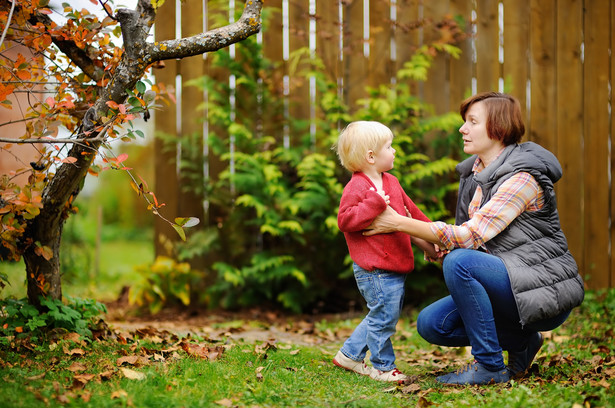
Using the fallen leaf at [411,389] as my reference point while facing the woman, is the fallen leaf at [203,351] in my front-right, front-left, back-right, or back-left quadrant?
back-left

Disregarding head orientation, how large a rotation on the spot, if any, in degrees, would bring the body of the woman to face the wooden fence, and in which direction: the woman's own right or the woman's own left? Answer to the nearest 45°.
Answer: approximately 90° to the woman's own right

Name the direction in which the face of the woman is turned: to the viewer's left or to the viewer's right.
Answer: to the viewer's left

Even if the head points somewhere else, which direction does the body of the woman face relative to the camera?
to the viewer's left

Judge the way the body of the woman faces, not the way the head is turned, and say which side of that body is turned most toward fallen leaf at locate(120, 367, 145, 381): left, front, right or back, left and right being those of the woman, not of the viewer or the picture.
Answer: front

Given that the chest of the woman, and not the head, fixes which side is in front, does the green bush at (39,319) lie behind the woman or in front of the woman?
in front

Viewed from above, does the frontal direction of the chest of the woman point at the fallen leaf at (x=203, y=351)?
yes

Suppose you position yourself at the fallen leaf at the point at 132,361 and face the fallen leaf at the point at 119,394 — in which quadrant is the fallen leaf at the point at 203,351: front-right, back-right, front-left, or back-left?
back-left

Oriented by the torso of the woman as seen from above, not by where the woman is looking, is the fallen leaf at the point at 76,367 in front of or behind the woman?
in front

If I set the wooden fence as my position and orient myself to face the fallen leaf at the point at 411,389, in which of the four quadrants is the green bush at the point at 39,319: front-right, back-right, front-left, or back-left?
front-right
